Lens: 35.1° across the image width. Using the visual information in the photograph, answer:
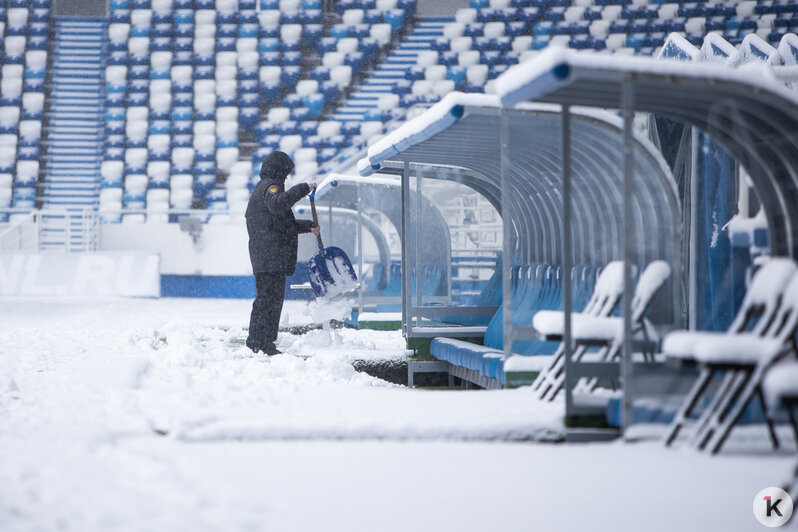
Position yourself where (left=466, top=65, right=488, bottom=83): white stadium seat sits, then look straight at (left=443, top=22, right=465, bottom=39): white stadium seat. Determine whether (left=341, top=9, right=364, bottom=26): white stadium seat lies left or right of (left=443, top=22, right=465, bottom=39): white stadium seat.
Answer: left

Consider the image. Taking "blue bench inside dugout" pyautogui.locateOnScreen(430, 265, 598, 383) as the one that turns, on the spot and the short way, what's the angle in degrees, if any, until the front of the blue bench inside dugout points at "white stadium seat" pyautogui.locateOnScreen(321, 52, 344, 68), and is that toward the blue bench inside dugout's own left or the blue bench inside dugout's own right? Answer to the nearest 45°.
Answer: approximately 135° to the blue bench inside dugout's own right

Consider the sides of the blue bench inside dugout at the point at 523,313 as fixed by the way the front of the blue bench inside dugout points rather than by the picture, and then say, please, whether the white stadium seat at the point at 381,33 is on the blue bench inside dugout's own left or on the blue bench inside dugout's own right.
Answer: on the blue bench inside dugout's own right

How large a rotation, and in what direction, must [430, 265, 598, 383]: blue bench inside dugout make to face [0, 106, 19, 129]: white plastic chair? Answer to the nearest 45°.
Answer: approximately 90° to its right

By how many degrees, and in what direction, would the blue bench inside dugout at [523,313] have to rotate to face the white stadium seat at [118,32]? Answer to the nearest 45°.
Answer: approximately 90° to its right

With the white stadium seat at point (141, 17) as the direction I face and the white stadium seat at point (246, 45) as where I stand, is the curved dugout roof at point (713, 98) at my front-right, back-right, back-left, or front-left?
back-left

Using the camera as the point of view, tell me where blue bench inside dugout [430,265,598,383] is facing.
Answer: facing the viewer and to the left of the viewer

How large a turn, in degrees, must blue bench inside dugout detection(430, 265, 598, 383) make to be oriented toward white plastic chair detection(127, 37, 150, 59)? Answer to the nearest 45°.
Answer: approximately 90° to its right

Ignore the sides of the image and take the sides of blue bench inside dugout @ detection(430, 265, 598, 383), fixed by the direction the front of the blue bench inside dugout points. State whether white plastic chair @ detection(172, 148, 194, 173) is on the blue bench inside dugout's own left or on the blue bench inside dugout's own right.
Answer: on the blue bench inside dugout's own right

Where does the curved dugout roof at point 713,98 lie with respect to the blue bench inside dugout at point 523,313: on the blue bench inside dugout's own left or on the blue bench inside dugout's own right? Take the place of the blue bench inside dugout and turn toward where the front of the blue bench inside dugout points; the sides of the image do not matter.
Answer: on the blue bench inside dugout's own left

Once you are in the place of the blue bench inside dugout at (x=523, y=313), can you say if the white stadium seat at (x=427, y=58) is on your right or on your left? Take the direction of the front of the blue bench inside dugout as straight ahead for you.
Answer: on your right

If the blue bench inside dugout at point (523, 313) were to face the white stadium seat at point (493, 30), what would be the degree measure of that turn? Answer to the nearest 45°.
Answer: approximately 135° to its right
